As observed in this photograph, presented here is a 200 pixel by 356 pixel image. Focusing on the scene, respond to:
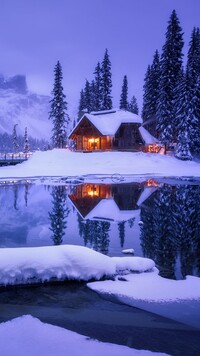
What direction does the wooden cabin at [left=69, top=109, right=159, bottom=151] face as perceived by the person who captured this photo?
facing the viewer and to the left of the viewer

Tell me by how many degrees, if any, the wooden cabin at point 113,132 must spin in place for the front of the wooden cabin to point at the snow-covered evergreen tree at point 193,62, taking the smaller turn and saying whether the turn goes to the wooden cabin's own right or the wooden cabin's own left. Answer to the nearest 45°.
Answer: approximately 135° to the wooden cabin's own left

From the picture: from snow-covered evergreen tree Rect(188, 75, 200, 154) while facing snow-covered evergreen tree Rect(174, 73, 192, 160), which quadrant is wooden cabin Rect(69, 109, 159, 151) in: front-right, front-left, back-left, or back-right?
front-right

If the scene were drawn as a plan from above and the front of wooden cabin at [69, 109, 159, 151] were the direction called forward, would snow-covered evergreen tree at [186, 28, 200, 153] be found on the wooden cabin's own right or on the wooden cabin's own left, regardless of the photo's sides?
on the wooden cabin's own left

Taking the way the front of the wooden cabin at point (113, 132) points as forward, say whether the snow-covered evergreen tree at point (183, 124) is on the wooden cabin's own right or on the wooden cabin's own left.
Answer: on the wooden cabin's own left
